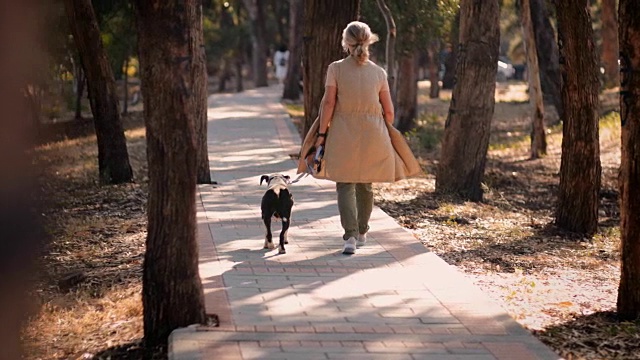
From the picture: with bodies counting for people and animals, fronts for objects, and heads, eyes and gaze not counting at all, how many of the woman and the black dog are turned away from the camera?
2

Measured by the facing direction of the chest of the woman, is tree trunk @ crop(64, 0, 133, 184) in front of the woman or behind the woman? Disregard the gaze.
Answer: in front

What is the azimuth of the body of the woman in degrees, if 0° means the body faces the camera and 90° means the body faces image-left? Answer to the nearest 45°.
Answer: approximately 180°

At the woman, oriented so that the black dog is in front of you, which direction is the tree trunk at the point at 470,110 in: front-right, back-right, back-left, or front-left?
back-right

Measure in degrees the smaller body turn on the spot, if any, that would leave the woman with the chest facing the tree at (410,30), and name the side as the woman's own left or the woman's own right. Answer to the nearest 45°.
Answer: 0° — they already face it

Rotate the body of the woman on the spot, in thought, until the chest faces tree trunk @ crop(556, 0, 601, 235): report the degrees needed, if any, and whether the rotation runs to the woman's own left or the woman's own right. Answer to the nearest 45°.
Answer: approximately 45° to the woman's own right

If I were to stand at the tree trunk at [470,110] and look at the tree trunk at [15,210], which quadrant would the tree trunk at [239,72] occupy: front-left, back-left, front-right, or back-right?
back-right

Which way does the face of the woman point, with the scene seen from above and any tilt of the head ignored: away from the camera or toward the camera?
away from the camera

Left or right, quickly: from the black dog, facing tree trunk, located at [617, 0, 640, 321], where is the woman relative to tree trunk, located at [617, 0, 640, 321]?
left

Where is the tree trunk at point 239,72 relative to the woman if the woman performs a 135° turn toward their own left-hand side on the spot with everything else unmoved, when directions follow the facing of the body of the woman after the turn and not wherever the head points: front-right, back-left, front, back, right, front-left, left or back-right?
back-right

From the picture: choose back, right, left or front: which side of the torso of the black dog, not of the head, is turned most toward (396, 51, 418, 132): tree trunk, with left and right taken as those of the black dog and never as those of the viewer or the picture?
front

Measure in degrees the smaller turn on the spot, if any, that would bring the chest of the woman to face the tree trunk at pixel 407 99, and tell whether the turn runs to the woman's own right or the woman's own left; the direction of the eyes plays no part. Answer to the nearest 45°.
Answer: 0° — they already face it

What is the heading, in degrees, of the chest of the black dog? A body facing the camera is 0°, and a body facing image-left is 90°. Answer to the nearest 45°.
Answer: approximately 180°
